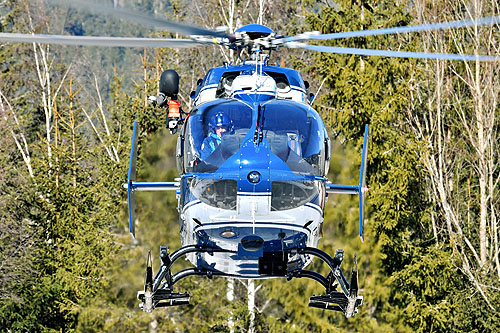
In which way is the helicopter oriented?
toward the camera
